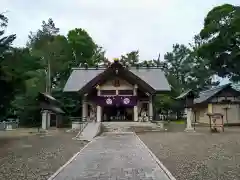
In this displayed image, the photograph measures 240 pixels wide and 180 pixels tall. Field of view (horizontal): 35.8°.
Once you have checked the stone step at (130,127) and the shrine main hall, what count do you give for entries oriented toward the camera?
2

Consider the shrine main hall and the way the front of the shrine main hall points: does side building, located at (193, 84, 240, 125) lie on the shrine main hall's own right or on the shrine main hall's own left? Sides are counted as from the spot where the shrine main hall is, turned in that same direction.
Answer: on the shrine main hall's own left

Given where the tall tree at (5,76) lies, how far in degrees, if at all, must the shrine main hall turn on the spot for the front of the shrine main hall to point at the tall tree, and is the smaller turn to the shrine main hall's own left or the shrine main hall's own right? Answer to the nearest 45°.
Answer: approximately 45° to the shrine main hall's own right

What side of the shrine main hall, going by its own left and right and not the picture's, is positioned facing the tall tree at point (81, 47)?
back

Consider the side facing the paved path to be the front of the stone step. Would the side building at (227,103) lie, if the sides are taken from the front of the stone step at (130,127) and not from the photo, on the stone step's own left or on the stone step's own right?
on the stone step's own left

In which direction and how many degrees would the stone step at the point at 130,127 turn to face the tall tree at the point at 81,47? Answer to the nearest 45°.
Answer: approximately 180°

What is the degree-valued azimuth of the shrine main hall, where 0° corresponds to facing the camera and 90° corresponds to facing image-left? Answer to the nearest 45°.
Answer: approximately 0°

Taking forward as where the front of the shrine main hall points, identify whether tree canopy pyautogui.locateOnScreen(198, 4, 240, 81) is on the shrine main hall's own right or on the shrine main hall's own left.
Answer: on the shrine main hall's own left

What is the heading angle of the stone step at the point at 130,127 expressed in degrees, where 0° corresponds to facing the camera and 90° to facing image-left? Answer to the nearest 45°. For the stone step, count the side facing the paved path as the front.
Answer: approximately 0°
